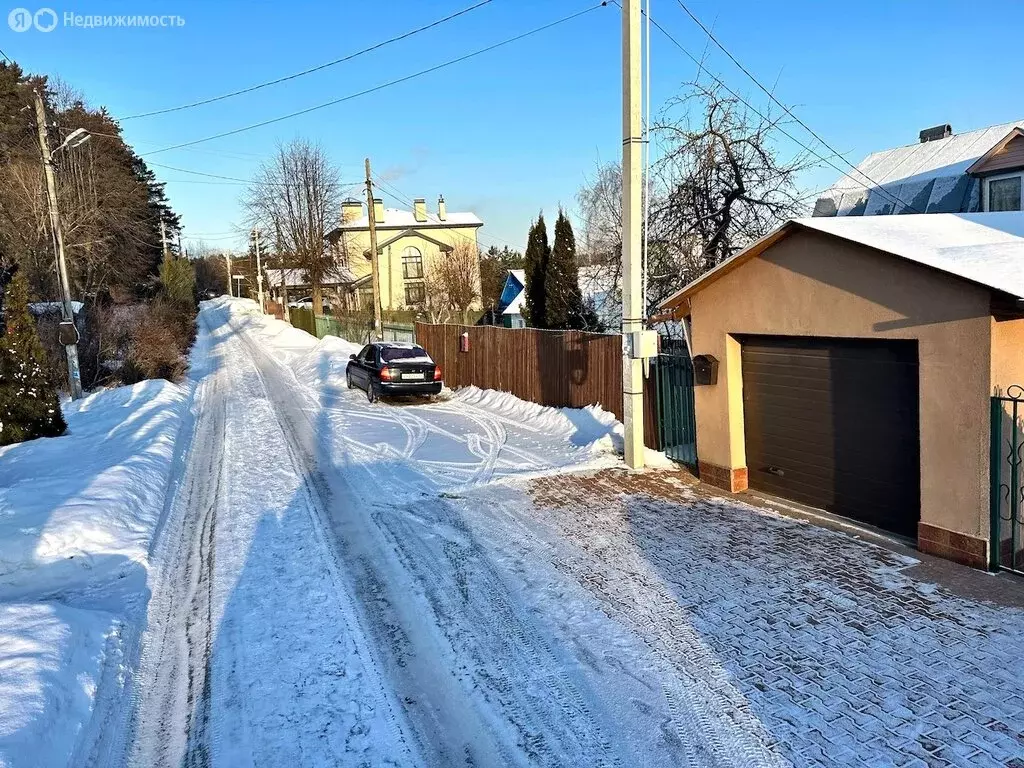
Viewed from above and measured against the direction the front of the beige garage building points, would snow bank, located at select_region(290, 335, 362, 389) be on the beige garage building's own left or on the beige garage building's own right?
on the beige garage building's own right

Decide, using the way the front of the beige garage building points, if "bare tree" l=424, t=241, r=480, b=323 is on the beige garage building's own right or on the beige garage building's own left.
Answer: on the beige garage building's own right

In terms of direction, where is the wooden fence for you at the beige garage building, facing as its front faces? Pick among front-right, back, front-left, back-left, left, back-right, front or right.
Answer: right

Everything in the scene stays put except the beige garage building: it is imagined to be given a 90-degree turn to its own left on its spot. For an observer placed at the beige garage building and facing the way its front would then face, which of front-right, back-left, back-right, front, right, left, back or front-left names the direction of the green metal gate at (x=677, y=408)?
back

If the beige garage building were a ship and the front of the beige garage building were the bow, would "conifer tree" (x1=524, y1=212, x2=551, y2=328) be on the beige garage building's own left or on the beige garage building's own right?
on the beige garage building's own right

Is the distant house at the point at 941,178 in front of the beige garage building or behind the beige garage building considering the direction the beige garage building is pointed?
behind

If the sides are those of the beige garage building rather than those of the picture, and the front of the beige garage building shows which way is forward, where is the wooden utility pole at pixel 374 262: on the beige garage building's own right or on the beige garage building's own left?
on the beige garage building's own right

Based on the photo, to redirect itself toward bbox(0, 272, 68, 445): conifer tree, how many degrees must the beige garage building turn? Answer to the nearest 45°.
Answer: approximately 45° to its right

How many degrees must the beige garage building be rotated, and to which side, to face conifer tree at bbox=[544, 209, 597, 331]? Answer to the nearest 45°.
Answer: approximately 90° to its right

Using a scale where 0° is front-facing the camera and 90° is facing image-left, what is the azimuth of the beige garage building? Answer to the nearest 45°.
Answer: approximately 45°

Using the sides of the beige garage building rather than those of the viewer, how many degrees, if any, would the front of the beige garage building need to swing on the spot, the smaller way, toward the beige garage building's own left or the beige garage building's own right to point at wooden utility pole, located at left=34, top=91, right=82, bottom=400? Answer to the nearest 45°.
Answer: approximately 45° to the beige garage building's own right
